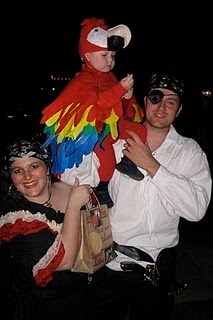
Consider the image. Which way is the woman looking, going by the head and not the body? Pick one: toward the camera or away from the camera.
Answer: toward the camera

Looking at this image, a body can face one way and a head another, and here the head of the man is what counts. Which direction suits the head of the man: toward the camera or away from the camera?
toward the camera

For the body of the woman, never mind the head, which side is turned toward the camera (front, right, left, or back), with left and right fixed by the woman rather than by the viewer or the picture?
front

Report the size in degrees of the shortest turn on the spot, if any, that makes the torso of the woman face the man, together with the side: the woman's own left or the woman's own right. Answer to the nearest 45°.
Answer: approximately 90° to the woman's own left

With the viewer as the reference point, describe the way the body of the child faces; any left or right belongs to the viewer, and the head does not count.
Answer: facing the viewer and to the right of the viewer
